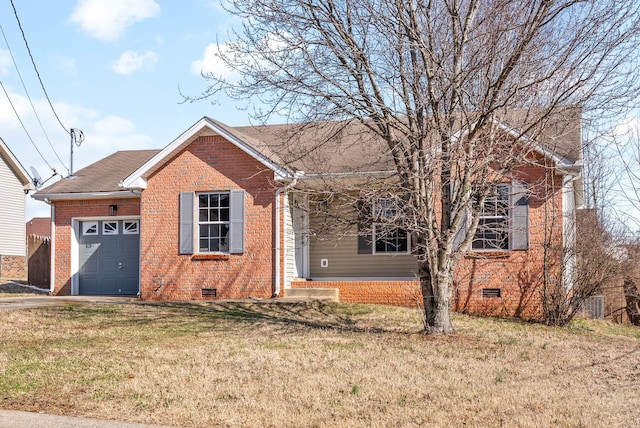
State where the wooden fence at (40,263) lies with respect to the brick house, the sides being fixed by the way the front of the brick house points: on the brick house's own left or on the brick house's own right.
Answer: on the brick house's own right

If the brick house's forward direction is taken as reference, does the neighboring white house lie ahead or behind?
behind

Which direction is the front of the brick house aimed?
toward the camera
